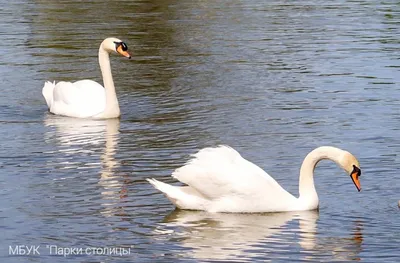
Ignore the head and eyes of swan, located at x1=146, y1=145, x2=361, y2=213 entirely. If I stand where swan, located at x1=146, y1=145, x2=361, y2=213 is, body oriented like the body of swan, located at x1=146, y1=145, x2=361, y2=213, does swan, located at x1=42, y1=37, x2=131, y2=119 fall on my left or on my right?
on my left

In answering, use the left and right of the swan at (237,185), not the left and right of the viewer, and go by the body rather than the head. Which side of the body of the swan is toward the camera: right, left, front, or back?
right
